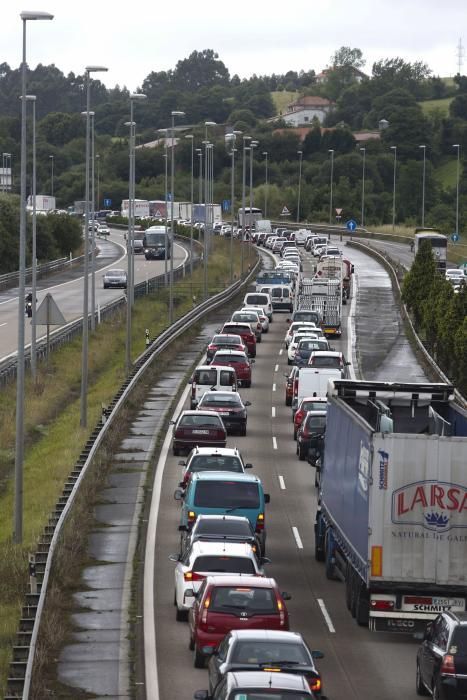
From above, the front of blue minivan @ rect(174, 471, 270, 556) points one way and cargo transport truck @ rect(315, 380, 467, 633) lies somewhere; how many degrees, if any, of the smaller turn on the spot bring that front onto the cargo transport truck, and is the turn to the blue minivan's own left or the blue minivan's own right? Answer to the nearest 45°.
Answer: approximately 135° to the blue minivan's own right

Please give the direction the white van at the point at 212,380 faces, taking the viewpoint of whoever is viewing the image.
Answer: facing away from the viewer

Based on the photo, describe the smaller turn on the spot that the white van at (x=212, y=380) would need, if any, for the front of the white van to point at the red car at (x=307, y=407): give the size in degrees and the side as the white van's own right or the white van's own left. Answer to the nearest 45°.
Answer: approximately 135° to the white van's own right

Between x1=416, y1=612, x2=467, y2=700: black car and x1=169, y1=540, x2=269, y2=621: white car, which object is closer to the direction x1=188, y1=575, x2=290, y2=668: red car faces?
the white car

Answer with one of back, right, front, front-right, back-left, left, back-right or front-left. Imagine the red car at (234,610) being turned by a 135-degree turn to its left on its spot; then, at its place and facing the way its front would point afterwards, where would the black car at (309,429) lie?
back-right

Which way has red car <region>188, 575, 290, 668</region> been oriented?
away from the camera

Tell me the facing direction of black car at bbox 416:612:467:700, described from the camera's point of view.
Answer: facing away from the viewer

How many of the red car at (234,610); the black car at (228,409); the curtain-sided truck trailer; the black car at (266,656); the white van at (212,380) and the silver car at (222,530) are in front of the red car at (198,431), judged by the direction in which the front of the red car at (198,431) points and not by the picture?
2

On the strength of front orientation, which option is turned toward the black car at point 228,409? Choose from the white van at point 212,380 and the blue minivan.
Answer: the blue minivan

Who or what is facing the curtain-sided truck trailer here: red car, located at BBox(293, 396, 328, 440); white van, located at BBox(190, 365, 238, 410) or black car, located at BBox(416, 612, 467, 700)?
the black car

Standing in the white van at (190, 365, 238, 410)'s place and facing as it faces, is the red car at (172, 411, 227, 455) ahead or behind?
behind

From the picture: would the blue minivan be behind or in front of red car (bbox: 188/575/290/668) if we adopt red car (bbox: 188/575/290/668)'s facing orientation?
in front

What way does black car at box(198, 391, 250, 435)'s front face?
away from the camera

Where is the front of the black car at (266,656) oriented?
away from the camera

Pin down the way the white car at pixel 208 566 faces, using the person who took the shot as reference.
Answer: facing away from the viewer

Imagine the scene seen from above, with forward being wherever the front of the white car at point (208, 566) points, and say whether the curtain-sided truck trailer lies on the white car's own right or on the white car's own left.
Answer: on the white car's own right

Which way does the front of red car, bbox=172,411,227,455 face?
away from the camera
